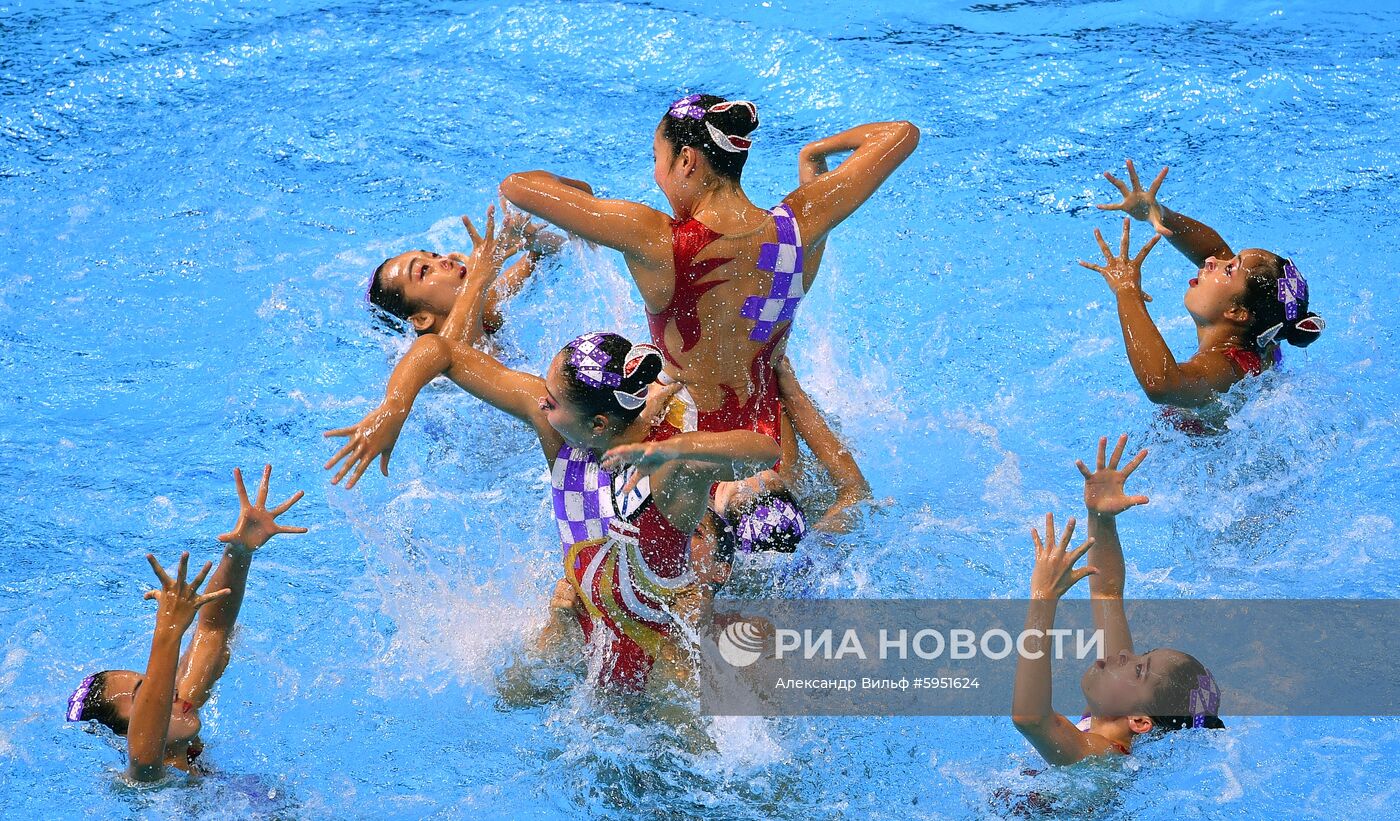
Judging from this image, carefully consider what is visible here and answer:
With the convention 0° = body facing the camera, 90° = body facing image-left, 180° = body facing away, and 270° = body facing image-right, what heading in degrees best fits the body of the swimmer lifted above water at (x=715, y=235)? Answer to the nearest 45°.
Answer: approximately 180°

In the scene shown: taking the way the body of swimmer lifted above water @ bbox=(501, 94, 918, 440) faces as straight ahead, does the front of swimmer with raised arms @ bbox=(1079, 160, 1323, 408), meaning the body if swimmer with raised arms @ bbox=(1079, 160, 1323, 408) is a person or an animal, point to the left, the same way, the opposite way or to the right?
to the left

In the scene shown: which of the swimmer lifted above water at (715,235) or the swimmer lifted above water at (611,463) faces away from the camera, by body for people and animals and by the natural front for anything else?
the swimmer lifted above water at (715,235)

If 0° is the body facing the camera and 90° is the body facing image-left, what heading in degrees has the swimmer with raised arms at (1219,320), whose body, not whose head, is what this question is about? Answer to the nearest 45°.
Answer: approximately 90°

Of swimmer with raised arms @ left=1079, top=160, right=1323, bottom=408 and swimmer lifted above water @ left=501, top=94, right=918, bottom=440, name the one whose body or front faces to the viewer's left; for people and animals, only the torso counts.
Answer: swimmer with raised arms @ left=1079, top=160, right=1323, bottom=408

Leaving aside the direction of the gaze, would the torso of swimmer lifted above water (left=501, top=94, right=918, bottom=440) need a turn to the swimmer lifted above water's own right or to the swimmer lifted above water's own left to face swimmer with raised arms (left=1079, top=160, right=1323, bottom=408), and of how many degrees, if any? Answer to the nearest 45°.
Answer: approximately 90° to the swimmer lifted above water's own right
